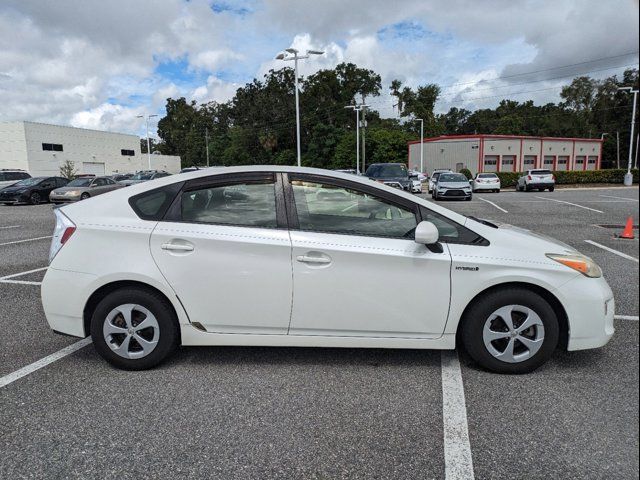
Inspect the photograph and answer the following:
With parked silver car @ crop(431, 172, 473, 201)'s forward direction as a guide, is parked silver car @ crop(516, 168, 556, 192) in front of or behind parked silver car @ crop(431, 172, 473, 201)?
behind

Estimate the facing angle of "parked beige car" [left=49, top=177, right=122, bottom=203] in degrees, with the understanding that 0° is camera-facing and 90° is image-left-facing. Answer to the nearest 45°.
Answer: approximately 45°

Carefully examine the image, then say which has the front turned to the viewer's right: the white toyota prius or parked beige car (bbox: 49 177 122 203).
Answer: the white toyota prius

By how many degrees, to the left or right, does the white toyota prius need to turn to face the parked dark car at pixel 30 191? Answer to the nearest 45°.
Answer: approximately 135° to its left

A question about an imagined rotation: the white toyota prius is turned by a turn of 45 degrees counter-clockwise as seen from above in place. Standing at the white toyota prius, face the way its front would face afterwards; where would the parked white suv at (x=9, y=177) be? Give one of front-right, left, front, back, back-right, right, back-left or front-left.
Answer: left

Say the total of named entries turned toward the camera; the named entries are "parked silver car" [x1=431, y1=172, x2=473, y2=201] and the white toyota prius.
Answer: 1

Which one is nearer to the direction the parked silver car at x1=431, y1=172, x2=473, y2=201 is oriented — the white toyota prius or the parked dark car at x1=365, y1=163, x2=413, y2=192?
the white toyota prius

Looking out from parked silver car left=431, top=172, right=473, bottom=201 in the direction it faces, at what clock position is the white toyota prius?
The white toyota prius is roughly at 12 o'clock from the parked silver car.

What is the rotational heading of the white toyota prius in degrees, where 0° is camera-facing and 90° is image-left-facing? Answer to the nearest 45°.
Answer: approximately 270°

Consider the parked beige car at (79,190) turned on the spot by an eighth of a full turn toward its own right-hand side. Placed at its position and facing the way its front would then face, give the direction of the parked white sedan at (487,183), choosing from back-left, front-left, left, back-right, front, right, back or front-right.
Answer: back

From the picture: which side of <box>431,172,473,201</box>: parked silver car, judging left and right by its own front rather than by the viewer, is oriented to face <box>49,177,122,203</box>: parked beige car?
right

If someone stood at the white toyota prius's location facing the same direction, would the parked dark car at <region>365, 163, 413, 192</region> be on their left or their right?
on their left

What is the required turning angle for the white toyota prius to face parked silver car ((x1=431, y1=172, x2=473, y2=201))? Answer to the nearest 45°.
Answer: approximately 90° to its left

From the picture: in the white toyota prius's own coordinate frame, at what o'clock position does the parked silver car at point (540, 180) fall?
The parked silver car is roughly at 10 o'clock from the white toyota prius.

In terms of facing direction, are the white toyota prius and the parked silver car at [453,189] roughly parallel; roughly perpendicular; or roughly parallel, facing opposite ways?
roughly perpendicular
